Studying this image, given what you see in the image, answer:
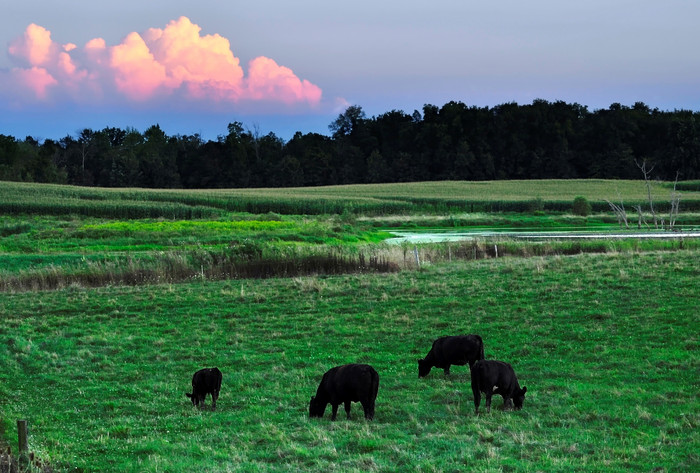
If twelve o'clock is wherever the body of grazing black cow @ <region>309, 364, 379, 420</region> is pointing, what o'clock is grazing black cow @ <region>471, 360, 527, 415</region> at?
The grazing black cow @ <region>471, 360, 527, 415</region> is roughly at 6 o'clock from the grazing black cow @ <region>309, 364, 379, 420</region>.

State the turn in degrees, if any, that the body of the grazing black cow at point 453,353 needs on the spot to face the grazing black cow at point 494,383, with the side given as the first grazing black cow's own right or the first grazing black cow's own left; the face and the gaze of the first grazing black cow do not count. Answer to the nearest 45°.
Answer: approximately 90° to the first grazing black cow's own left

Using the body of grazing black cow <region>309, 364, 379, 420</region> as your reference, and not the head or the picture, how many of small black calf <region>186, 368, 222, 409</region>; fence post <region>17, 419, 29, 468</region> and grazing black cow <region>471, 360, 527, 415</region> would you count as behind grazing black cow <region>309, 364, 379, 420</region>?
1

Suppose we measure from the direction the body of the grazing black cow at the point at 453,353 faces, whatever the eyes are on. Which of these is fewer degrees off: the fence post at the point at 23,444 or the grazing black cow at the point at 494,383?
the fence post

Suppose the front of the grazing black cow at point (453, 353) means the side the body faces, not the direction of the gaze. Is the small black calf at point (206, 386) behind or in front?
in front

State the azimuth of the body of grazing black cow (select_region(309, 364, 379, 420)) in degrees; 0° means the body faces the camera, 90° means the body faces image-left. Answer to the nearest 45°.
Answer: approximately 90°

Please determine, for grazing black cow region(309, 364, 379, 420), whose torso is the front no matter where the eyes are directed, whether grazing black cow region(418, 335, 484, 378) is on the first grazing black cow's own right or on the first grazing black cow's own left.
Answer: on the first grazing black cow's own right

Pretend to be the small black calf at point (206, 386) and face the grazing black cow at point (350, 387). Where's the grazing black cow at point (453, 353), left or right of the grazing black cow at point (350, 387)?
left

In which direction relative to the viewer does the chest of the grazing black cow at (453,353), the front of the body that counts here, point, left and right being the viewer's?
facing to the left of the viewer

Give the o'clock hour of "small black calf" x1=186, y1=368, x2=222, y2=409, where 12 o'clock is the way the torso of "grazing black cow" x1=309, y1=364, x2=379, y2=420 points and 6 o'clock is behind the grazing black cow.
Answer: The small black calf is roughly at 1 o'clock from the grazing black cow.

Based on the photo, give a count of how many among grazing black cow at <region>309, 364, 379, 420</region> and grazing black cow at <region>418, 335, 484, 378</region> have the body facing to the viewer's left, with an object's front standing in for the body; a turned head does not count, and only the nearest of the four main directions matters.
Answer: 2
